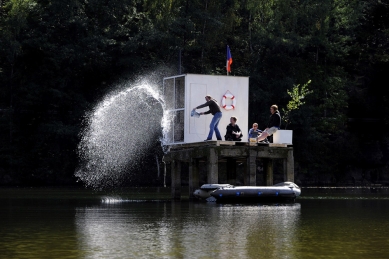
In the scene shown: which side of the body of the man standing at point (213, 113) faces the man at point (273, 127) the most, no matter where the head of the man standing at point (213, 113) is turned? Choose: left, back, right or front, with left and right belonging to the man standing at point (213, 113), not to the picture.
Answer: back

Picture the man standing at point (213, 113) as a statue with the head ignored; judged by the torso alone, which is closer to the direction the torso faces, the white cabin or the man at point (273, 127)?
the white cabin

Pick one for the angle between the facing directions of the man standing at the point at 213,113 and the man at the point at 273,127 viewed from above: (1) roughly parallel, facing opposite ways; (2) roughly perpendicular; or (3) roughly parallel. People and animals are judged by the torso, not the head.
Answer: roughly parallel

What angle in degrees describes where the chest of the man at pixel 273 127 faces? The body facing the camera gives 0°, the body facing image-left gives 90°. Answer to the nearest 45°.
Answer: approximately 90°

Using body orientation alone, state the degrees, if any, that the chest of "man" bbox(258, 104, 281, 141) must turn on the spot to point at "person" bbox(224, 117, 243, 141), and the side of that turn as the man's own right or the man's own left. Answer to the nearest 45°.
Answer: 0° — they already face them

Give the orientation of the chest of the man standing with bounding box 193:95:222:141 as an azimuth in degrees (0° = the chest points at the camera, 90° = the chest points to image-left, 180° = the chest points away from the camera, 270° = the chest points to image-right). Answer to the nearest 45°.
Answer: approximately 90°
